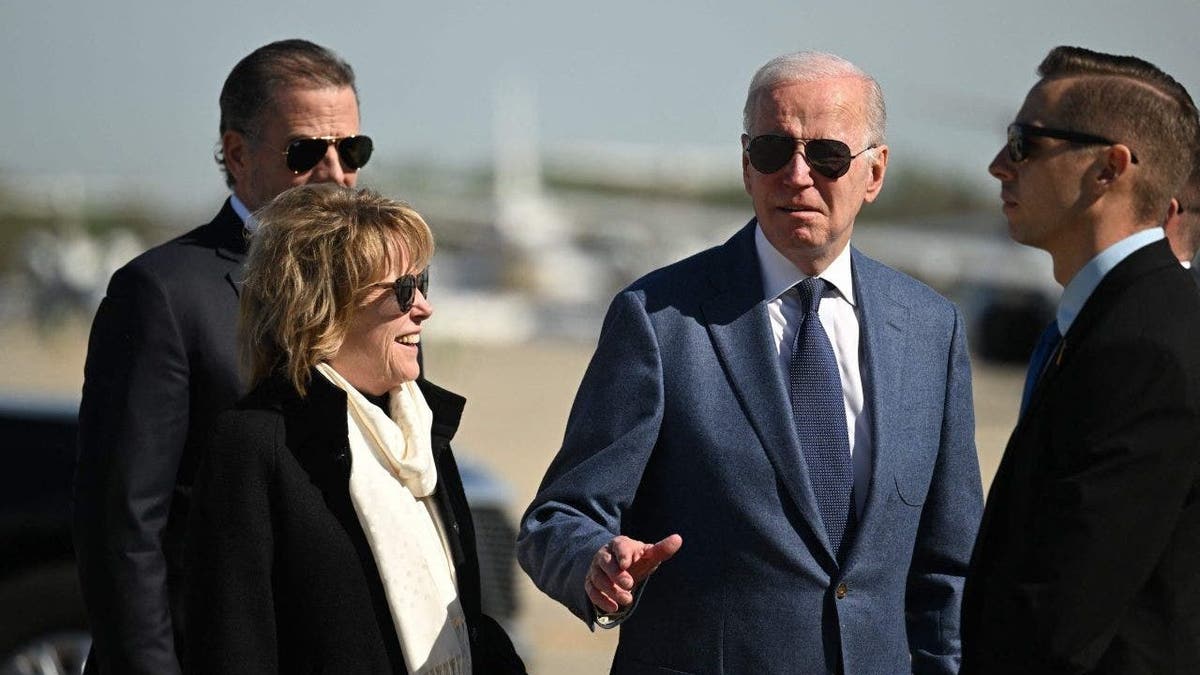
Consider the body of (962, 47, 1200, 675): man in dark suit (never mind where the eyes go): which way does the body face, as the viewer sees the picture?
to the viewer's left

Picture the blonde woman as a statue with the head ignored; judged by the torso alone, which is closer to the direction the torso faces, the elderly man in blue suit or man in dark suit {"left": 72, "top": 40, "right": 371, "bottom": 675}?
the elderly man in blue suit

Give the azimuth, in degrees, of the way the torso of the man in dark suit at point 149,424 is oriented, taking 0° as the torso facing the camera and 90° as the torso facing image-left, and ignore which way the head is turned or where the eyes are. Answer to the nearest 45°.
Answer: approximately 315°

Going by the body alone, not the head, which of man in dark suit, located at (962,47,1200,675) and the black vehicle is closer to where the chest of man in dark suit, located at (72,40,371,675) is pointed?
the man in dark suit

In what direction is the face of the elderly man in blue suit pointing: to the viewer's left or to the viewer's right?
to the viewer's left

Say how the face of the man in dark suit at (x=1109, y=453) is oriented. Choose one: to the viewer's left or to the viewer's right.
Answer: to the viewer's left

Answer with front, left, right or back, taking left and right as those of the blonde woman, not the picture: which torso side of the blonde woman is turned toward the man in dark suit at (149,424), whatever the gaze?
back

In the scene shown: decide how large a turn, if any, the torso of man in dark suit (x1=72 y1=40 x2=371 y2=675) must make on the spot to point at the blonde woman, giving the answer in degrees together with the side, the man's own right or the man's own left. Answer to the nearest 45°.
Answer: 0° — they already face them
